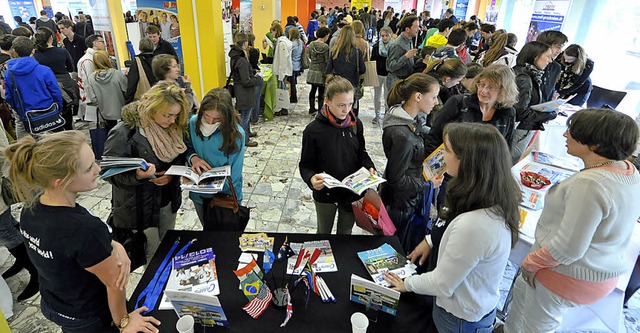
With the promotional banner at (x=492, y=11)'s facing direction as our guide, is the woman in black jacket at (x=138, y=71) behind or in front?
in front

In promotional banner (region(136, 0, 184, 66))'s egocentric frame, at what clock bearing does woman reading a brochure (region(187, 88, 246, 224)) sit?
The woman reading a brochure is roughly at 12 o'clock from the promotional banner.

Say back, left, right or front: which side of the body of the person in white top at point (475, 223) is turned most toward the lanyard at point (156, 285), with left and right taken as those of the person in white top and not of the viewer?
front

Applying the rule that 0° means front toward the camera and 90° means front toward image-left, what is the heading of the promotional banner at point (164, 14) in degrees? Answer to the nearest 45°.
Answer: approximately 0°

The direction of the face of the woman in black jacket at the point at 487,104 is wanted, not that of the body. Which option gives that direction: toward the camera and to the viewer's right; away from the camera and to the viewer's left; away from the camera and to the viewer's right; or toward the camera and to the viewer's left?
toward the camera and to the viewer's left

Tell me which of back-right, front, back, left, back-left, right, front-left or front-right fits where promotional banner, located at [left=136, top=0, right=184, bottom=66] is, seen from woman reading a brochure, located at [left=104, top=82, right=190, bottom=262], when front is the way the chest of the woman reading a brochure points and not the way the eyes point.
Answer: back-left

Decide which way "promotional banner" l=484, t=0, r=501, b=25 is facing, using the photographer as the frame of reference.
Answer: facing the viewer

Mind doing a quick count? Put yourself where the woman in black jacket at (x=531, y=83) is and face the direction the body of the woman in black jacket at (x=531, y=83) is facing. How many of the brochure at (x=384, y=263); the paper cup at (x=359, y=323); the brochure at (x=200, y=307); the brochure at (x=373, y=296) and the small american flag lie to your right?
5

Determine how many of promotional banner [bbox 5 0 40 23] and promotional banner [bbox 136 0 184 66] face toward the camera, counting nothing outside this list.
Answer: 2

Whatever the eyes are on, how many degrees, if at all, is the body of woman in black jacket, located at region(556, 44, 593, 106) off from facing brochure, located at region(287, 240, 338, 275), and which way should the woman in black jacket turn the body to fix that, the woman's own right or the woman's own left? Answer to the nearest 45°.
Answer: approximately 45° to the woman's own left
